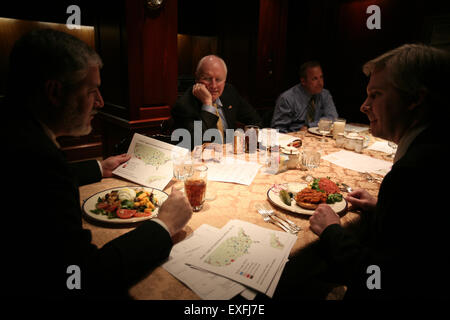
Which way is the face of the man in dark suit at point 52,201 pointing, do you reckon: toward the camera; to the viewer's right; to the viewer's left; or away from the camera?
to the viewer's right

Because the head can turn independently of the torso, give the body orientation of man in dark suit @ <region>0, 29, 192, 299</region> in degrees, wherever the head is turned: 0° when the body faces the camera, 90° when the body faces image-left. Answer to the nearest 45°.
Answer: approximately 270°

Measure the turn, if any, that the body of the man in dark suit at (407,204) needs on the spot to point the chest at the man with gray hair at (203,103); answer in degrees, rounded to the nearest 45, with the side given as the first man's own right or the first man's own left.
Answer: approximately 45° to the first man's own right

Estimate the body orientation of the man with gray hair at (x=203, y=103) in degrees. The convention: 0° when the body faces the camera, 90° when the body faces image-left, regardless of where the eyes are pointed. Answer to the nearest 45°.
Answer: approximately 0°

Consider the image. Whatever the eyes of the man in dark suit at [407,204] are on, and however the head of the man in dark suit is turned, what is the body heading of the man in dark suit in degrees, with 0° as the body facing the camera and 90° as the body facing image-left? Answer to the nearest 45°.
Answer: approximately 90°
